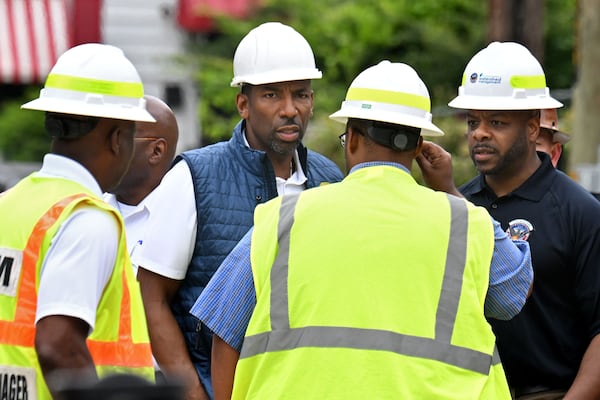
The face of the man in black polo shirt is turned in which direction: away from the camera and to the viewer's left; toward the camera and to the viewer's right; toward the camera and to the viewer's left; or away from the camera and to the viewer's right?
toward the camera and to the viewer's left

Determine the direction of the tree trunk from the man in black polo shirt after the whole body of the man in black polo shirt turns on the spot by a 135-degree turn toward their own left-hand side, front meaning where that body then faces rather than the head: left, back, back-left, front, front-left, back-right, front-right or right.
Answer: left

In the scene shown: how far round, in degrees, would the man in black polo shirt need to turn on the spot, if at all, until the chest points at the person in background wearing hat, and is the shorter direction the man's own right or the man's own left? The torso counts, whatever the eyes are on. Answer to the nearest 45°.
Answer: approximately 135° to the man's own right

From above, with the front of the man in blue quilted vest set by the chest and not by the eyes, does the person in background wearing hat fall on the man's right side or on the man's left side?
on the man's left side

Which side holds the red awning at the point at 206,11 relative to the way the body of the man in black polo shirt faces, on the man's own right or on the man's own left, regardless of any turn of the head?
on the man's own right

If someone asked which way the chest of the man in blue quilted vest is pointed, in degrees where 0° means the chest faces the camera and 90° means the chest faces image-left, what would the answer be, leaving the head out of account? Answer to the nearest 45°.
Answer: approximately 315°

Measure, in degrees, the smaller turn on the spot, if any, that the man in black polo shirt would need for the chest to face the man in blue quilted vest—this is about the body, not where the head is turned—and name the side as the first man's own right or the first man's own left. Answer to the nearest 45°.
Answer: approximately 45° to the first man's own right
